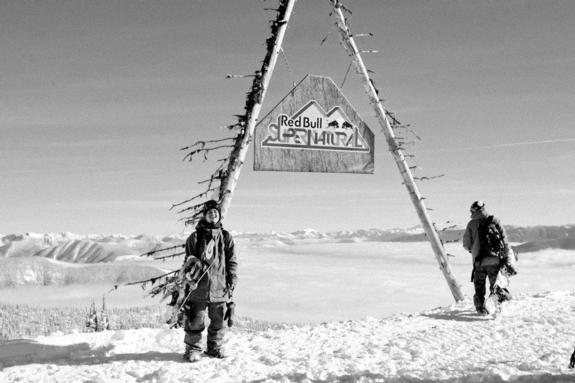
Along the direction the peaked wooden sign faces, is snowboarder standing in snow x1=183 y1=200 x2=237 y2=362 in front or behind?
in front

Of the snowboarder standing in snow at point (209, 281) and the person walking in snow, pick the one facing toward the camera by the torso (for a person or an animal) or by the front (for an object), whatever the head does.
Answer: the snowboarder standing in snow

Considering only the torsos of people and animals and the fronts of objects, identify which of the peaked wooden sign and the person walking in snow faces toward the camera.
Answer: the peaked wooden sign

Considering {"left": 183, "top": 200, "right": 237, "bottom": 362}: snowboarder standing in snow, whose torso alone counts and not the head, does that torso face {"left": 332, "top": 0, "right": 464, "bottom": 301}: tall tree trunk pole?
no

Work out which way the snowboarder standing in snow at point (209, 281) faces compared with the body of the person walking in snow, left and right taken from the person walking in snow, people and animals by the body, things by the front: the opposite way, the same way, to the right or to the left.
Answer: the opposite way

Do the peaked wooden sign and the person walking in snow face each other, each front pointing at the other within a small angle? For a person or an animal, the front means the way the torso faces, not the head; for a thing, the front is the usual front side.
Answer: no

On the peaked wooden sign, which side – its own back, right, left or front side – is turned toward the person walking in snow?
left

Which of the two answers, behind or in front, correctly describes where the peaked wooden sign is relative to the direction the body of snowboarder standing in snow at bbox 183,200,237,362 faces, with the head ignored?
behind

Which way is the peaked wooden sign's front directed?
toward the camera

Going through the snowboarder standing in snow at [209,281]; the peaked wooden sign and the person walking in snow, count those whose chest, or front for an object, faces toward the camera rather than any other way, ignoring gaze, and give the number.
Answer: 2

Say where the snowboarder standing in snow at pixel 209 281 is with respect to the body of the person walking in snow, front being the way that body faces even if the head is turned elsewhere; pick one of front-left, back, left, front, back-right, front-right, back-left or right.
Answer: left

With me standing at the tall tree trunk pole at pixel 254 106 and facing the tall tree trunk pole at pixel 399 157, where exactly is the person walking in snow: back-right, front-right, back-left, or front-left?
front-right

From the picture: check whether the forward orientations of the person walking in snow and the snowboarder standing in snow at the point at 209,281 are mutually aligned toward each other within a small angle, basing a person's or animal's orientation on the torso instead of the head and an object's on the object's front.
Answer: no

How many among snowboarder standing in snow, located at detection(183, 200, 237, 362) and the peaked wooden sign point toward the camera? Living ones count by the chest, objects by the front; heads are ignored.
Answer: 2

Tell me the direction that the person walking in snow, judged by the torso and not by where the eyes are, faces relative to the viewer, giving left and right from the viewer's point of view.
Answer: facing away from the viewer and to the left of the viewer

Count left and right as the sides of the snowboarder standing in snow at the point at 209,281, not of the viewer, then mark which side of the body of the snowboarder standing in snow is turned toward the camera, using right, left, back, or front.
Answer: front

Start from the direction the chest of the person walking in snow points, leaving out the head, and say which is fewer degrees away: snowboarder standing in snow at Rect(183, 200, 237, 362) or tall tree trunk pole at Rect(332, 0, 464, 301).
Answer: the tall tree trunk pole

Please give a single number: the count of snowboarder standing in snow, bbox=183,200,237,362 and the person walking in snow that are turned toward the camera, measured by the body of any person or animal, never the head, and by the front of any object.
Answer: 1
